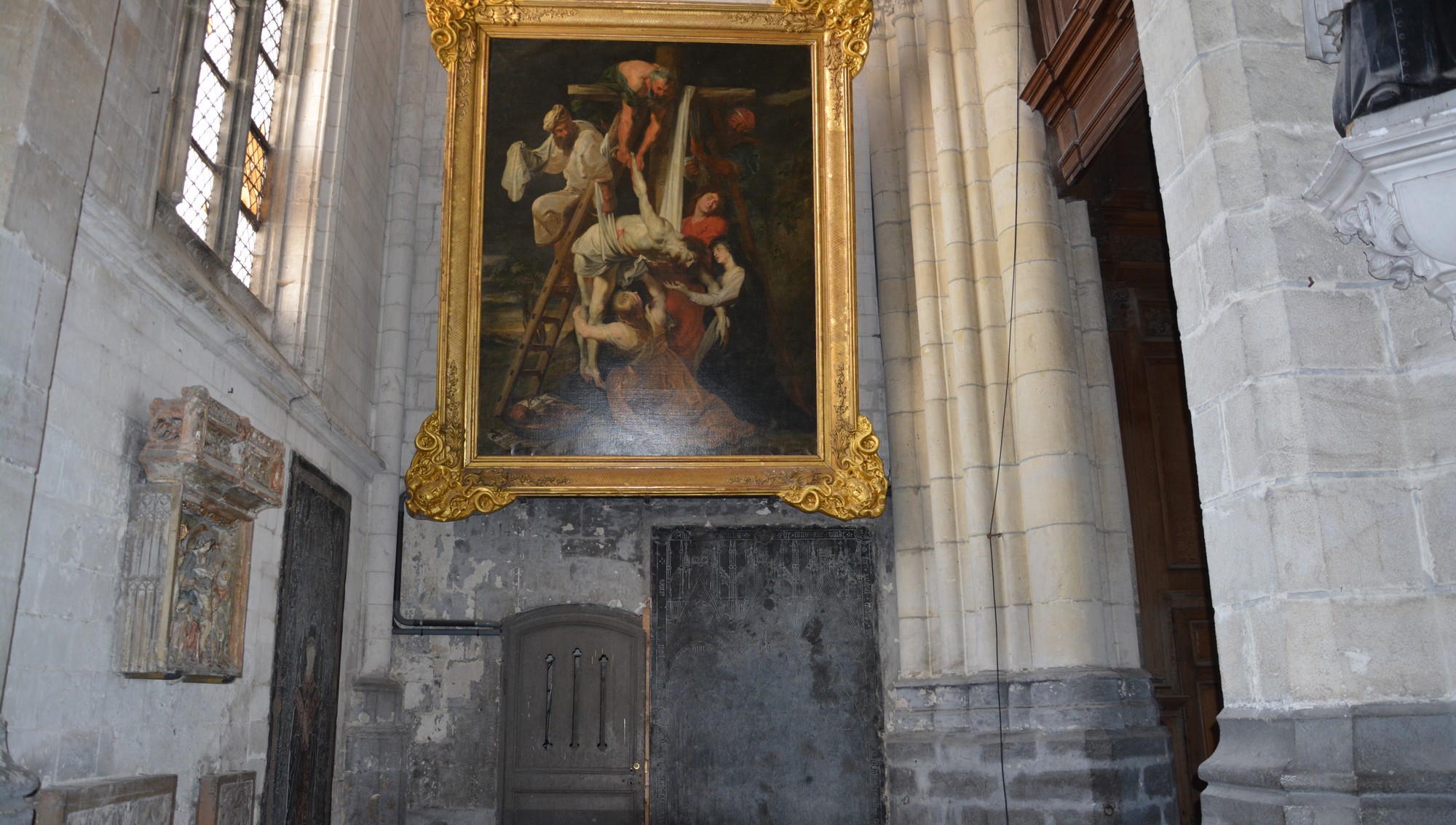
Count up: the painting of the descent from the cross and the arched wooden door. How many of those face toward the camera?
2

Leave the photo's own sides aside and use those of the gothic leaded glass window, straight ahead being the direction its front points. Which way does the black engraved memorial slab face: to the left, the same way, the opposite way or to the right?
to the right

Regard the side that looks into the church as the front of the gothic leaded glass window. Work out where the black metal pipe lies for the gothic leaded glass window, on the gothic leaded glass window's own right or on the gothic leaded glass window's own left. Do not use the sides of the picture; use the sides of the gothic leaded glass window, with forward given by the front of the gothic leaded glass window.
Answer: on the gothic leaded glass window's own left

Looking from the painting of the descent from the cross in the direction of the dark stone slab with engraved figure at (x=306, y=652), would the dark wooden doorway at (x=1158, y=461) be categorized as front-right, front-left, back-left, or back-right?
back-left

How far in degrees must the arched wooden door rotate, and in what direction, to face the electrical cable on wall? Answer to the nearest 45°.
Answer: approximately 45° to its left

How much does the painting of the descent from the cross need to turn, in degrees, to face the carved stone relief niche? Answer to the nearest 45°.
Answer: approximately 45° to its right

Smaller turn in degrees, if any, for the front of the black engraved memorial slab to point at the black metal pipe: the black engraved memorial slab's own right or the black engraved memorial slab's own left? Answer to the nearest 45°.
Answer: approximately 90° to the black engraved memorial slab's own right

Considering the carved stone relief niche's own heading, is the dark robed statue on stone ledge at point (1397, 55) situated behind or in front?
in front

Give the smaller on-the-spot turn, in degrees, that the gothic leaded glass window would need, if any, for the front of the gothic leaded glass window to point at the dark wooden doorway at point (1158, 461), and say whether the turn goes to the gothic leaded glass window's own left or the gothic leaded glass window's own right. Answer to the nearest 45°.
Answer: approximately 45° to the gothic leaded glass window's own left

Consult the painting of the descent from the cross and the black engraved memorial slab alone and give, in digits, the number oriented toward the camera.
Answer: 2

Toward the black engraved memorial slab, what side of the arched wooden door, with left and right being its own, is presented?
left

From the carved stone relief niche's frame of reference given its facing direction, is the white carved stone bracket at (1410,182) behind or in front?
in front

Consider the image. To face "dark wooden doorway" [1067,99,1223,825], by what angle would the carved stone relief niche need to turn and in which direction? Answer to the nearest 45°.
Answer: approximately 45° to its left

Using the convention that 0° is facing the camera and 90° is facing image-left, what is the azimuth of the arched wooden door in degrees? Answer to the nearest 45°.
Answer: approximately 0°
